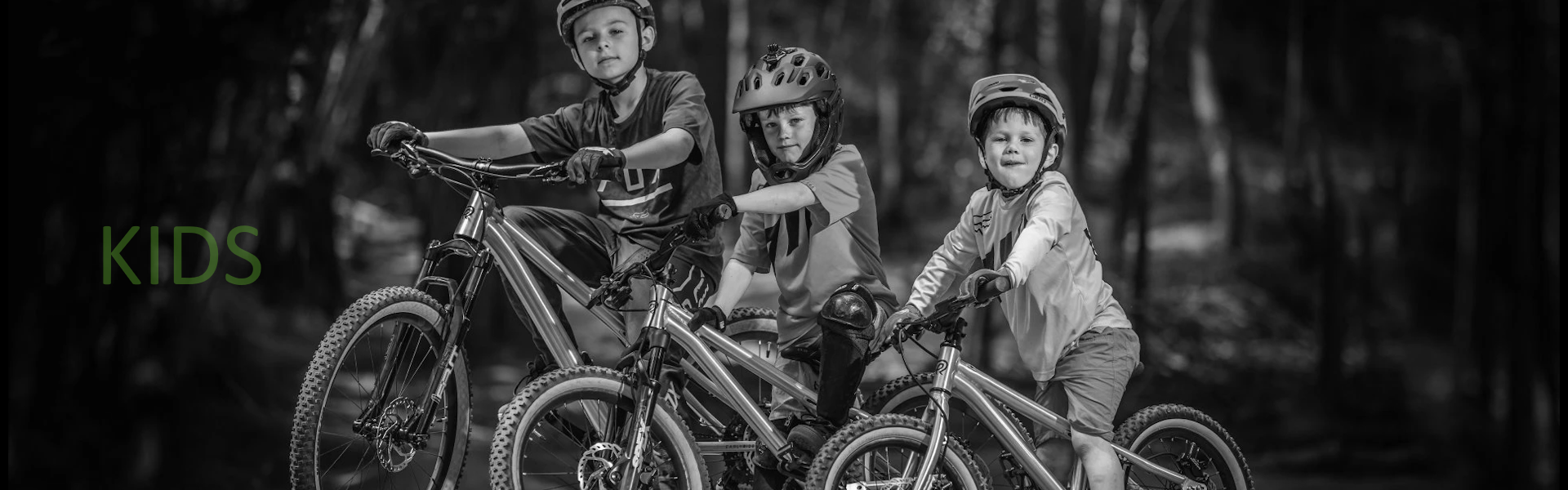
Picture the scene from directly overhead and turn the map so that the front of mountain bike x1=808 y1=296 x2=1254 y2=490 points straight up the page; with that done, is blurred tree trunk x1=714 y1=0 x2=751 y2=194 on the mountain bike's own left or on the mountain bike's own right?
on the mountain bike's own right

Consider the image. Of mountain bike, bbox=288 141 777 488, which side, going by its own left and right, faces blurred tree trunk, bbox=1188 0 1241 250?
back

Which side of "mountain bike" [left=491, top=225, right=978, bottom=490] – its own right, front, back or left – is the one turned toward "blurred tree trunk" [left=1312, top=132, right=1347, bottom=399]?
back

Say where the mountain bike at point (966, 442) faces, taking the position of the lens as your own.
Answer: facing the viewer and to the left of the viewer

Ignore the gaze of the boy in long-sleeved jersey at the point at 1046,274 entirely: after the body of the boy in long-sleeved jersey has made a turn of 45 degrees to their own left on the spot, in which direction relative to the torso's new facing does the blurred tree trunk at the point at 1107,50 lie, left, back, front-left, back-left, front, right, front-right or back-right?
back

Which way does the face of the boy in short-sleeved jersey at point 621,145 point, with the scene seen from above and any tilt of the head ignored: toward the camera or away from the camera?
toward the camera

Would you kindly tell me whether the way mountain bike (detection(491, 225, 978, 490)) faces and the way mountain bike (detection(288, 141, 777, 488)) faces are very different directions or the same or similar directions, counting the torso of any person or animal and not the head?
same or similar directions

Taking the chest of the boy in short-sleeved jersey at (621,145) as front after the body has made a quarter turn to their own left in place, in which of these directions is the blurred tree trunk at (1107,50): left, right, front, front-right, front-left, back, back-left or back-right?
left

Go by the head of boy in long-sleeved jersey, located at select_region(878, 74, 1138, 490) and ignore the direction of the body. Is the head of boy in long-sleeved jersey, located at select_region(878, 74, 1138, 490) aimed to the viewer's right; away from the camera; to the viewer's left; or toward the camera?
toward the camera

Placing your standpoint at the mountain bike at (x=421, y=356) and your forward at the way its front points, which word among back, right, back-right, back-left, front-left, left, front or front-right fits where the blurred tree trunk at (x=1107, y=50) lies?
back

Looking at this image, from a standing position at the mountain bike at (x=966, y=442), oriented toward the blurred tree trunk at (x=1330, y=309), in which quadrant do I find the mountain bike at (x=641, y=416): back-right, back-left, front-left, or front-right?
back-left

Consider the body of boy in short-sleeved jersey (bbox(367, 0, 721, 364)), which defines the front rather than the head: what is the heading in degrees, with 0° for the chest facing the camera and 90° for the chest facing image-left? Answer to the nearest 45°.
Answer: approximately 45°

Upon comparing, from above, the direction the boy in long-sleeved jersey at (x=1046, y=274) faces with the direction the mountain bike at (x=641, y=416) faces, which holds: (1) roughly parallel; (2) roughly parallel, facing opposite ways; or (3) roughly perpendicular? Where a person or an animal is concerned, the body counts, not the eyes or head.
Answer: roughly parallel
